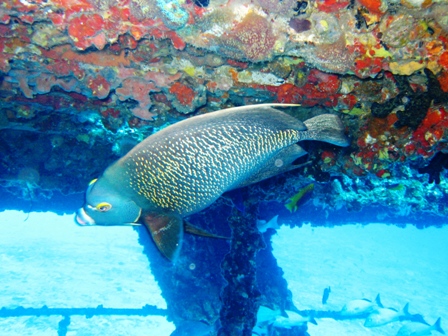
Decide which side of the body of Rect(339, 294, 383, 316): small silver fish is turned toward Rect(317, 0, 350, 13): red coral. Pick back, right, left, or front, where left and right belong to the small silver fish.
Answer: left

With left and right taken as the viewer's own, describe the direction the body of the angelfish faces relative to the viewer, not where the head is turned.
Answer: facing to the left of the viewer

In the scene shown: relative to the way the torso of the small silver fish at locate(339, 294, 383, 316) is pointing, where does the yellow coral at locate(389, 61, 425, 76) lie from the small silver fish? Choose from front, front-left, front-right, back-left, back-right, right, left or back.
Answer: left

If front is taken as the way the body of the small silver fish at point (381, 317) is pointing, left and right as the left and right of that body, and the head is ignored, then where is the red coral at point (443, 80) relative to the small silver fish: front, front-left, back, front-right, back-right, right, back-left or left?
left

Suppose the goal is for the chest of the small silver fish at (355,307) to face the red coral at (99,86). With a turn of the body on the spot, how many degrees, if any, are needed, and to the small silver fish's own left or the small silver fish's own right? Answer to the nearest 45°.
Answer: approximately 90° to the small silver fish's own left

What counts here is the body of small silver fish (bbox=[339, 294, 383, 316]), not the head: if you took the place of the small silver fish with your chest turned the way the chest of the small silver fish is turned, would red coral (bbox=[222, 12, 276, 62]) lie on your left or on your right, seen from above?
on your left

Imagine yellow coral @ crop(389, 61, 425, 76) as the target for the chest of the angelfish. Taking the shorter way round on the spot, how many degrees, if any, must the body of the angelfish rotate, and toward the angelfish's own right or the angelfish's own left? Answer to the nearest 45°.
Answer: approximately 180°
